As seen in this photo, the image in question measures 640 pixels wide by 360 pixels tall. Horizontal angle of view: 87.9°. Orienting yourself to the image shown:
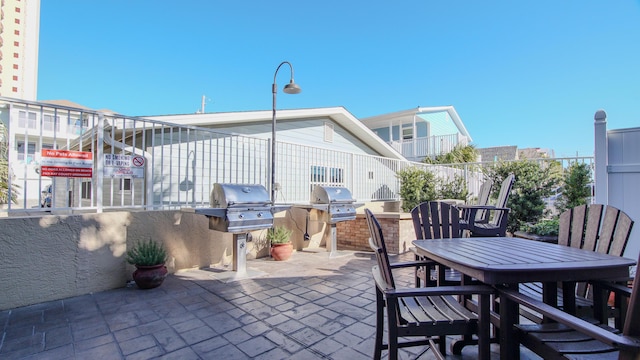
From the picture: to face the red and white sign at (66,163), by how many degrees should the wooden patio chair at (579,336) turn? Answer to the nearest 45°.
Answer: approximately 45° to its left

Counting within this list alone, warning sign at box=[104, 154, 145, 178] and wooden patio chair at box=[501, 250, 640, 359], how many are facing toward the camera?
1

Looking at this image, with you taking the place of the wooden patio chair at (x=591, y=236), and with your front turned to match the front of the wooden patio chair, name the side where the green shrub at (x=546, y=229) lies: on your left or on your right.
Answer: on your right

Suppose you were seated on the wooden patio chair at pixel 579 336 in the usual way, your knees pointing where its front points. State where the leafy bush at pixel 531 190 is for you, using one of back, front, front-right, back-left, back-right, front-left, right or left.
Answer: front-right

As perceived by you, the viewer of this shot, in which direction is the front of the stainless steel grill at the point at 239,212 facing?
facing the viewer and to the right of the viewer

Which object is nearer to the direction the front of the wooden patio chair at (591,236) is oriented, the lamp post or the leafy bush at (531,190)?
the lamp post

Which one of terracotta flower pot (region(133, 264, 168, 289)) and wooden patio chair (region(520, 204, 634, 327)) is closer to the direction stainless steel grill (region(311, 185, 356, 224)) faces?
the wooden patio chair

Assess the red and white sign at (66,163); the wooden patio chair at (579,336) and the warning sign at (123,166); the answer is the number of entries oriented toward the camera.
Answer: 2

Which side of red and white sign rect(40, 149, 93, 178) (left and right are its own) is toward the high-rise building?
back

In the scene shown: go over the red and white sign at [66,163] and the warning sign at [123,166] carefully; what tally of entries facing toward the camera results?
2

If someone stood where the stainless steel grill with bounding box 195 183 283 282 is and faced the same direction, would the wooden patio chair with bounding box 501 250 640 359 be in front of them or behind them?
in front

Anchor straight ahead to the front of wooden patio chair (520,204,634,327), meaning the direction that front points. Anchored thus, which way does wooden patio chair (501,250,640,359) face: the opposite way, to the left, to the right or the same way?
to the right

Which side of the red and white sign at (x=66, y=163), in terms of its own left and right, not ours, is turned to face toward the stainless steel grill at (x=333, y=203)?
left

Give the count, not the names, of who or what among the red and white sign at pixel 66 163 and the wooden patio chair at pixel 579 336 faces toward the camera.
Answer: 1
